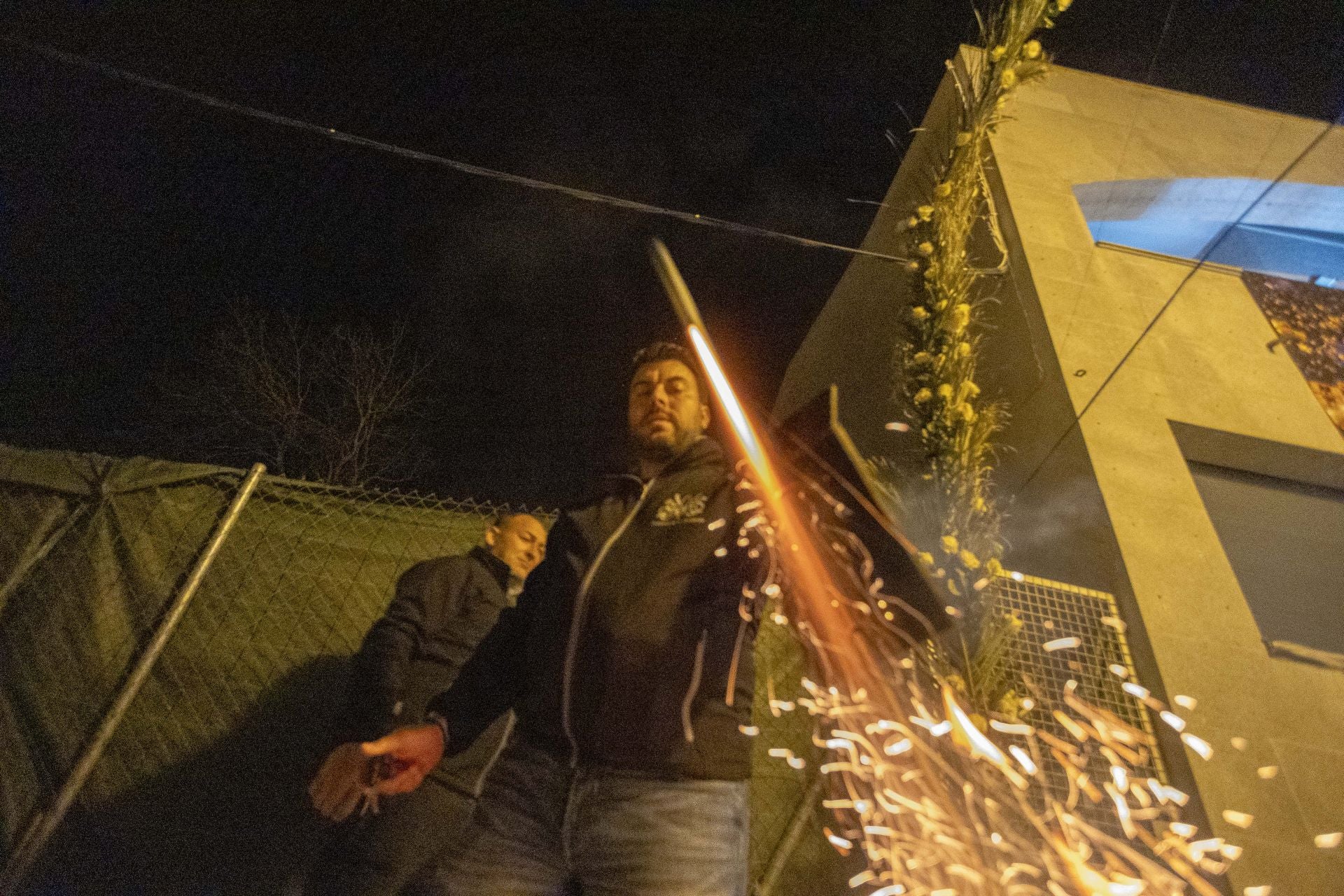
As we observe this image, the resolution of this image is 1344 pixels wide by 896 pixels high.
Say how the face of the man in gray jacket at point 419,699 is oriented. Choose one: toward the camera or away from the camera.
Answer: toward the camera

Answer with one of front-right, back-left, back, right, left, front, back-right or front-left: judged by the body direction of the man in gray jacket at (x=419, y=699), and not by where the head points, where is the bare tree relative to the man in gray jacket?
back-left

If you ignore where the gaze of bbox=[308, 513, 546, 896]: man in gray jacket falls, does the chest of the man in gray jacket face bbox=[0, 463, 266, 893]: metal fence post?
no

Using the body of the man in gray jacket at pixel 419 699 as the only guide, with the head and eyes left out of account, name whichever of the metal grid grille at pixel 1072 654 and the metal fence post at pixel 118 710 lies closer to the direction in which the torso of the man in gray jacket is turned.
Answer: the metal grid grille

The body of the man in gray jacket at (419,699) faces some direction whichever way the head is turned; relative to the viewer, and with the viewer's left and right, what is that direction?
facing the viewer and to the right of the viewer

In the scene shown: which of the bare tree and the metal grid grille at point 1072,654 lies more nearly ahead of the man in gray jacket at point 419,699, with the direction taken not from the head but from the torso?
the metal grid grille
